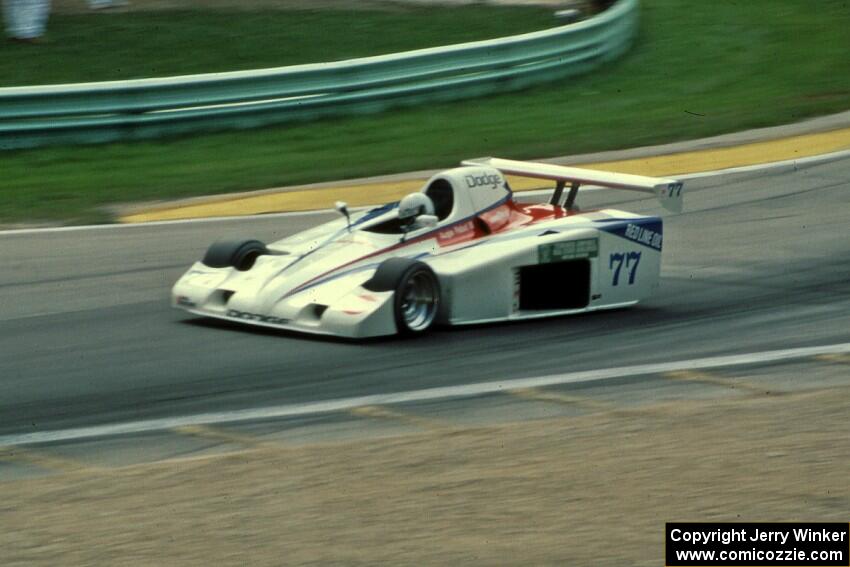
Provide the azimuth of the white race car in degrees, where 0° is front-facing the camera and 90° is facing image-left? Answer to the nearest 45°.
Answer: approximately 45°
